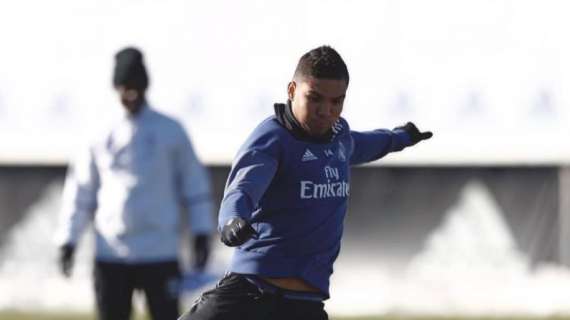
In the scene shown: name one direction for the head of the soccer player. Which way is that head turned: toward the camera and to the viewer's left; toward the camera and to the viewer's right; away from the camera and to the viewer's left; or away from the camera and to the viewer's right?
toward the camera and to the viewer's right

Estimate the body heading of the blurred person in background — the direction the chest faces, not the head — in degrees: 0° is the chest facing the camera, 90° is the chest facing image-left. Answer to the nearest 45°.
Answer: approximately 0°

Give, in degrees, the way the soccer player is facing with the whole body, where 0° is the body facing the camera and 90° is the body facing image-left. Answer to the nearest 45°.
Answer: approximately 315°

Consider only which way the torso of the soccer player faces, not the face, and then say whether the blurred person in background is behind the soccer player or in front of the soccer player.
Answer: behind

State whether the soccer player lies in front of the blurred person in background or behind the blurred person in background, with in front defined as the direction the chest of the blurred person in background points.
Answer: in front

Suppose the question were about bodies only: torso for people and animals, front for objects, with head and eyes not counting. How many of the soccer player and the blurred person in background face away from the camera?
0
